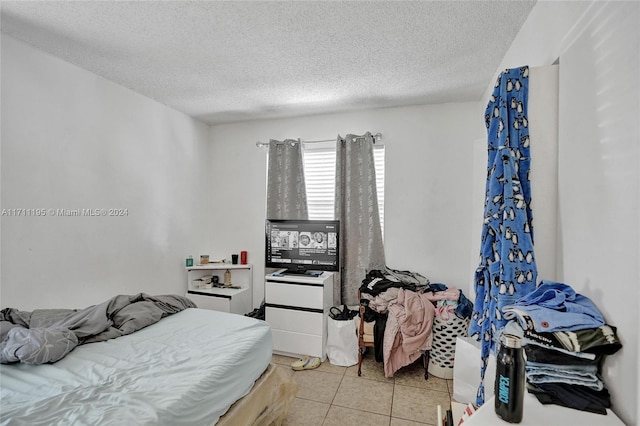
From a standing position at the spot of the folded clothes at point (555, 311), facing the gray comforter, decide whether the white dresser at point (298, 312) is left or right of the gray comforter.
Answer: right

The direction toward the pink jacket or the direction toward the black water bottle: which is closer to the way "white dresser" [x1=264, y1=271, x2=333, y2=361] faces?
the black water bottle

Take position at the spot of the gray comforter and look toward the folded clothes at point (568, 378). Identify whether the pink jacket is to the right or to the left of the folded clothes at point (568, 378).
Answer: left

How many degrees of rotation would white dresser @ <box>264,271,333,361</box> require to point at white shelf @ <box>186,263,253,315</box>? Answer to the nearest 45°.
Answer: approximately 135° to its right

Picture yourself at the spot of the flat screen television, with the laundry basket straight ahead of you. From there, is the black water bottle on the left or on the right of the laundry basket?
right

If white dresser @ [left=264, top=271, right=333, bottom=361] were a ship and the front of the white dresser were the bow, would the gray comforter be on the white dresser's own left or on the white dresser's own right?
on the white dresser's own right

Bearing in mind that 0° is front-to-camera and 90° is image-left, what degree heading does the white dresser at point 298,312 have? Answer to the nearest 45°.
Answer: approximately 0°
